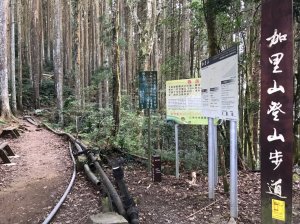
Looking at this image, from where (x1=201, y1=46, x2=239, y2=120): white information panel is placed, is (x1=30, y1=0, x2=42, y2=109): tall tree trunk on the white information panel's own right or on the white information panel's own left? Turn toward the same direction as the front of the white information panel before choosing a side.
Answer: on the white information panel's own right

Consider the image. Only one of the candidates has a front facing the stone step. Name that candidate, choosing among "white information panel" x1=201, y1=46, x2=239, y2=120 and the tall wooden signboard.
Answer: the white information panel

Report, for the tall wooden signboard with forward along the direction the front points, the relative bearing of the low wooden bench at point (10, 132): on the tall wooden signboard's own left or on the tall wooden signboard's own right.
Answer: on the tall wooden signboard's own right

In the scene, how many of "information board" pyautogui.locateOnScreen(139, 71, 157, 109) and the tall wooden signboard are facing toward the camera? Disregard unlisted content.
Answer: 2

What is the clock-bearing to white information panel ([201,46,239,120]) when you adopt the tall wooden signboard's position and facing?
The white information panel is roughly at 5 o'clock from the tall wooden signboard.

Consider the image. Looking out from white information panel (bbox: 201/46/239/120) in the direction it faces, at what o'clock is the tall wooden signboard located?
The tall wooden signboard is roughly at 10 o'clock from the white information panel.

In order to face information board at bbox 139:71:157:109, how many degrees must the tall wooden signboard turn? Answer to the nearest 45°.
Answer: approximately 135° to its right

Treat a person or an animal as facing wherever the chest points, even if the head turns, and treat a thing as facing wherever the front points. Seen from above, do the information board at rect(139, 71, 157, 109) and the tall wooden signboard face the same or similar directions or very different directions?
same or similar directions

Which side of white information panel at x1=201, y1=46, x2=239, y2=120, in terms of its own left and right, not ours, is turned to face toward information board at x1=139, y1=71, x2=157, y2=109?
right

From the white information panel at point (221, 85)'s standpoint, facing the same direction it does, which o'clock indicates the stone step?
The stone step is roughly at 12 o'clock from the white information panel.

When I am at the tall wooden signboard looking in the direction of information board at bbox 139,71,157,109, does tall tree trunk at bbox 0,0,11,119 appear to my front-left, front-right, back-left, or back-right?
front-left

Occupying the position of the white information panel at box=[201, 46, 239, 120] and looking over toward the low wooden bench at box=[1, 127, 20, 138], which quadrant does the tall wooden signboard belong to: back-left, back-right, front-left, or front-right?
back-left

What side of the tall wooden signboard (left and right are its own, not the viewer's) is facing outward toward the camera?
front
